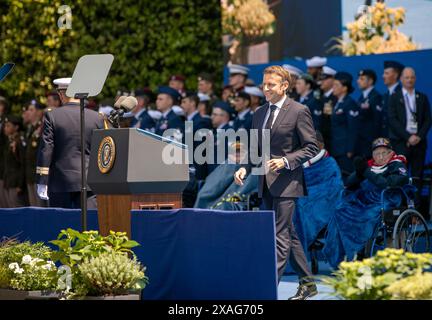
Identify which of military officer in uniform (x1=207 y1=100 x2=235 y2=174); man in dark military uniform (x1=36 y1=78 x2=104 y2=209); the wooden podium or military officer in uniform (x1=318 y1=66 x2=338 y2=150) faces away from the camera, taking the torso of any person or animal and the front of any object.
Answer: the man in dark military uniform

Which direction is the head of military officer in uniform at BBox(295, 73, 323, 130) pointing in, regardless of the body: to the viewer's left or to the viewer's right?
to the viewer's left

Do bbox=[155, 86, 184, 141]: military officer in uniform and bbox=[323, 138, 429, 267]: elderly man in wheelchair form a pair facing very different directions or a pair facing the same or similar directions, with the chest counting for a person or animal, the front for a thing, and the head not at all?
same or similar directions

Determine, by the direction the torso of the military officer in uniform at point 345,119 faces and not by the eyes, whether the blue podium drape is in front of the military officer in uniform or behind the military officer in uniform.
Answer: in front

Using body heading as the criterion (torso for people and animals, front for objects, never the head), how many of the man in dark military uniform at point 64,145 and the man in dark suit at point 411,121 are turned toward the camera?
1

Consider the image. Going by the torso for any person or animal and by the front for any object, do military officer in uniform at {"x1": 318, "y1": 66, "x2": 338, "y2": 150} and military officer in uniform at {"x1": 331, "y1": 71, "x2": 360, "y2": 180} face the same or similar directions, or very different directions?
same or similar directions

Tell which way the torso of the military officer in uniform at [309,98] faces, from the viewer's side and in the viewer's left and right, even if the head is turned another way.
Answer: facing the viewer and to the left of the viewer

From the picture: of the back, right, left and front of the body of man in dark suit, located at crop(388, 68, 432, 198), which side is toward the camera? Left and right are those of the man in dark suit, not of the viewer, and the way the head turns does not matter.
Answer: front

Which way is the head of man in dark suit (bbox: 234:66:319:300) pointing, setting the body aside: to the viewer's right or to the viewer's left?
to the viewer's left

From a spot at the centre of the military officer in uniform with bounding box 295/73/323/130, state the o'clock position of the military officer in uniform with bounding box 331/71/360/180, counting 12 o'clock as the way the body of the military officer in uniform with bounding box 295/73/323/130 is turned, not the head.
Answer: the military officer in uniform with bounding box 331/71/360/180 is roughly at 8 o'clock from the military officer in uniform with bounding box 295/73/323/130.

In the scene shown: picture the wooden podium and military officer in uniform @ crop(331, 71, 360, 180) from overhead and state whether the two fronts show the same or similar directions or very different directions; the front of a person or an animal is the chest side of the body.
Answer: same or similar directions

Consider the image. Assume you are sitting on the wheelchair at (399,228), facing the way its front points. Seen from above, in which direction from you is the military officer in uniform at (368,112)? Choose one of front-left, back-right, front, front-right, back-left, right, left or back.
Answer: back-right

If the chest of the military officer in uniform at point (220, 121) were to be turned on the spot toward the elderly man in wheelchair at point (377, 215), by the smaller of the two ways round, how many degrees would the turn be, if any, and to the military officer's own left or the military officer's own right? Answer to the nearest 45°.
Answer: approximately 90° to the military officer's own left

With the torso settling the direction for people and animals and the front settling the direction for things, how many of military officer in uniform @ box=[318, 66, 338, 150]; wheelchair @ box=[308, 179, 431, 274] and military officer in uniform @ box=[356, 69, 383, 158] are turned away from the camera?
0

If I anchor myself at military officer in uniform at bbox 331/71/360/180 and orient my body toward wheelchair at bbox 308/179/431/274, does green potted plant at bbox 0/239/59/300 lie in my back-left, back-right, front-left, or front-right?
front-right

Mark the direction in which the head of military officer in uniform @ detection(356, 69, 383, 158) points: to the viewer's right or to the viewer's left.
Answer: to the viewer's left
